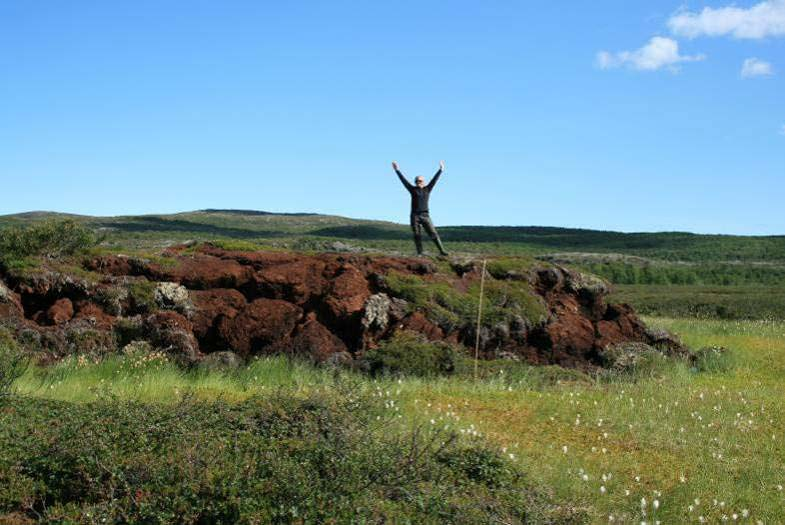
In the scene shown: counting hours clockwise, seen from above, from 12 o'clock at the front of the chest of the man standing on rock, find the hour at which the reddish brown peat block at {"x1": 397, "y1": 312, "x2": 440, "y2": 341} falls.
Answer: The reddish brown peat block is roughly at 12 o'clock from the man standing on rock.

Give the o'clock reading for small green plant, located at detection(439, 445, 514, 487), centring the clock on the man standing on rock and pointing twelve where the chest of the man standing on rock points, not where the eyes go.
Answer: The small green plant is roughly at 12 o'clock from the man standing on rock.

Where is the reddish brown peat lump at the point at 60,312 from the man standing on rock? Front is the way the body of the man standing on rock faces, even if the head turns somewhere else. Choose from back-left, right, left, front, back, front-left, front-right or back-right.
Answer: front-right

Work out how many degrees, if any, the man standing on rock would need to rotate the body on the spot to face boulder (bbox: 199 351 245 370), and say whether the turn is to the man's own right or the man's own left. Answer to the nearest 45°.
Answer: approximately 45° to the man's own right

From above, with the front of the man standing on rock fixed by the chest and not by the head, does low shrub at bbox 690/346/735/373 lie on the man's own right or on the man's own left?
on the man's own left

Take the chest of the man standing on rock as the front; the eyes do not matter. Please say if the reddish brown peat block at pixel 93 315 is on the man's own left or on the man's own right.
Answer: on the man's own right

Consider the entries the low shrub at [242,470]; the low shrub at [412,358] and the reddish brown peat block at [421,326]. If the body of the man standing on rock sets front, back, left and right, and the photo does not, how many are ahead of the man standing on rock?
3

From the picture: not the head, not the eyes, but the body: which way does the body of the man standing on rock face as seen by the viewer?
toward the camera

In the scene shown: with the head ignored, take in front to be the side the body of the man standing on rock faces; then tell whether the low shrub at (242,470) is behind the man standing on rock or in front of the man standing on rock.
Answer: in front

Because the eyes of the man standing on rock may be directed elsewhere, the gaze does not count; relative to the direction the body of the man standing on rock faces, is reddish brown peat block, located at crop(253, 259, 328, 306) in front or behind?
in front

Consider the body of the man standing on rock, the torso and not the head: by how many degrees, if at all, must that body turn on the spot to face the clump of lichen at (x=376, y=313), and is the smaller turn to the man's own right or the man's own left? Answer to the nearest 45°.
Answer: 0° — they already face it

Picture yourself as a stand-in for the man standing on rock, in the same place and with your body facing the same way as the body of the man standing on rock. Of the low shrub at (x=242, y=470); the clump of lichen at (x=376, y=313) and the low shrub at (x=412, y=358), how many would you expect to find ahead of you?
3
